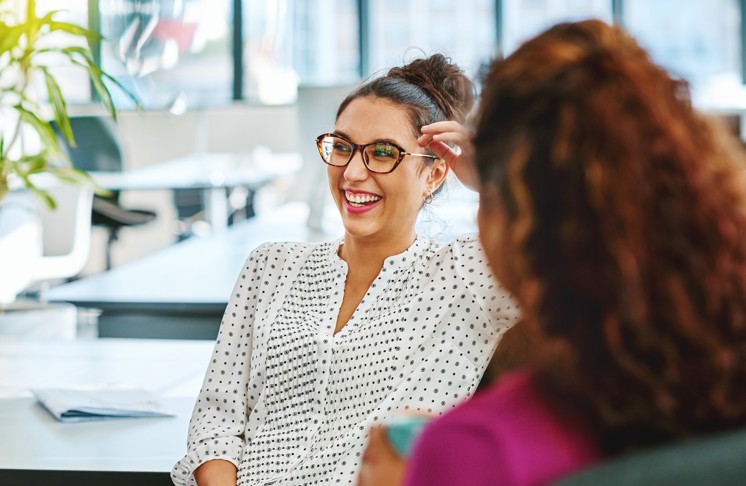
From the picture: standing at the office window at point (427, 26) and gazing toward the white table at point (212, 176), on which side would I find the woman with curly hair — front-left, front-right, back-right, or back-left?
front-left

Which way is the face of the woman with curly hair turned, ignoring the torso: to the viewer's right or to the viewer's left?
to the viewer's left

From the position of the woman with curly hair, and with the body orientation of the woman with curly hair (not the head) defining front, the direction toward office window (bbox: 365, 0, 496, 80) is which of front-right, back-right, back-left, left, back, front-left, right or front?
front-right

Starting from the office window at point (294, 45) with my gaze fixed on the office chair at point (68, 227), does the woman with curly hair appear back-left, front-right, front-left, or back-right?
front-left

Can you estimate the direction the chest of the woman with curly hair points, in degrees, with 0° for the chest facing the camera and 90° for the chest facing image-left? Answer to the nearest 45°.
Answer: approximately 135°

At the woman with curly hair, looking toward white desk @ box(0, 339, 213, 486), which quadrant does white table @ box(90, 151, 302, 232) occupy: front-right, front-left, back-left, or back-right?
front-right

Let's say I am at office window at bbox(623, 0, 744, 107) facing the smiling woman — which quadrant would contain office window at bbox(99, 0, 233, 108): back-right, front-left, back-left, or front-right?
front-right

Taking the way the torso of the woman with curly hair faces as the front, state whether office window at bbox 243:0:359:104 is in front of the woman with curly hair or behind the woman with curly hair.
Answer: in front

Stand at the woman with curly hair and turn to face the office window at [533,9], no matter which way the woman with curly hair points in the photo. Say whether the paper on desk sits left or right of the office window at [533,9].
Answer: left

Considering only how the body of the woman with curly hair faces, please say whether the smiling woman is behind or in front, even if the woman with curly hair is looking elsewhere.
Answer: in front
